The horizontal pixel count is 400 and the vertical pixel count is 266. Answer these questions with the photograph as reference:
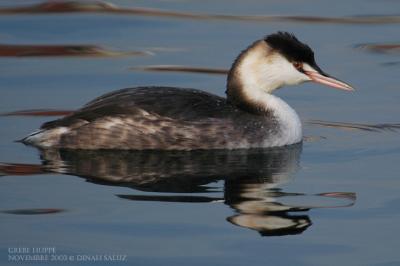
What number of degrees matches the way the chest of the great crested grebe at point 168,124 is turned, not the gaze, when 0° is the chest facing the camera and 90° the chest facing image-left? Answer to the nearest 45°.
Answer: approximately 270°

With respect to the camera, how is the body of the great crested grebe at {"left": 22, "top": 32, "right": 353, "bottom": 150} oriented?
to the viewer's right
